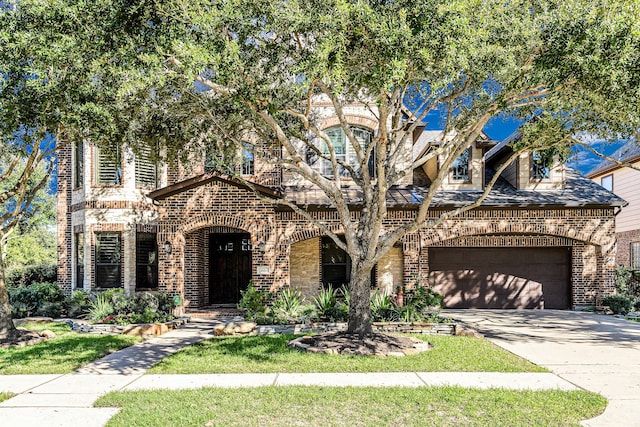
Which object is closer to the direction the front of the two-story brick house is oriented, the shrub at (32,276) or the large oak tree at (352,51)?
the large oak tree

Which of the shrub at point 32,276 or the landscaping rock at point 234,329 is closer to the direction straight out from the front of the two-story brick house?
the landscaping rock

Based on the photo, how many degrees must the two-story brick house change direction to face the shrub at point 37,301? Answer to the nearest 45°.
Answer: approximately 90° to its right

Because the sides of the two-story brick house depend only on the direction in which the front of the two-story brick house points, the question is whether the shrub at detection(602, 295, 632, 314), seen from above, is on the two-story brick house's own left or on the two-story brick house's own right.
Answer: on the two-story brick house's own left

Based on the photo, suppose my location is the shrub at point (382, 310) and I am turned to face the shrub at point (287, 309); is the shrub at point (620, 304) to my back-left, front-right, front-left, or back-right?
back-right

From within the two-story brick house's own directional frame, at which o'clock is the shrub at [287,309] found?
The shrub is roughly at 12 o'clock from the two-story brick house.

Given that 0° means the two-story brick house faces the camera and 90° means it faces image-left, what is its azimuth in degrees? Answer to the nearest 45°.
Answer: approximately 0°

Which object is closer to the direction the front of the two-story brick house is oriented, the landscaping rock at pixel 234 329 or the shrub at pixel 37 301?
the landscaping rock
